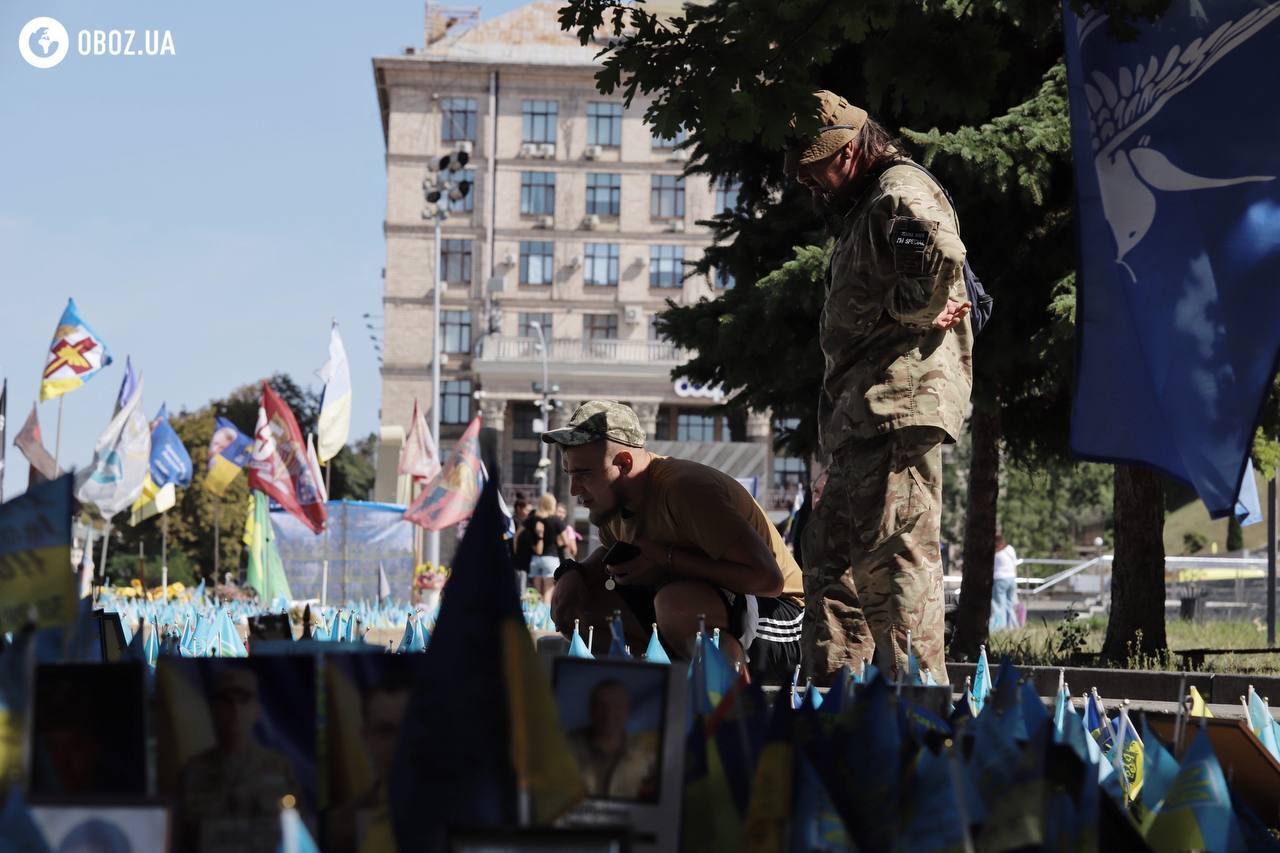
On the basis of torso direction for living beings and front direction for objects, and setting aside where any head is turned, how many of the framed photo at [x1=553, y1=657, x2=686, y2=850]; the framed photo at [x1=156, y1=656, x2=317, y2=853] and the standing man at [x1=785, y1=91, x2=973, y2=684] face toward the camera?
2

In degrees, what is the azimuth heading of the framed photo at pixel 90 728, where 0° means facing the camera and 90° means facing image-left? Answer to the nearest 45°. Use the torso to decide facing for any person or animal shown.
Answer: approximately 0°

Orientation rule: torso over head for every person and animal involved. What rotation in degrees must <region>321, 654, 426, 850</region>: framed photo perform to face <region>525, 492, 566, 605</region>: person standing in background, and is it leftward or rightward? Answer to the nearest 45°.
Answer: approximately 180°

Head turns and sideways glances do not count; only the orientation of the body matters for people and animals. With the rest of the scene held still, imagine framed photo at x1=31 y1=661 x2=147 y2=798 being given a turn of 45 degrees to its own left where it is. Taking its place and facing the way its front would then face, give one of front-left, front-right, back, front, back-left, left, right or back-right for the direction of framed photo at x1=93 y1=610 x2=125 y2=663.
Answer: back-left

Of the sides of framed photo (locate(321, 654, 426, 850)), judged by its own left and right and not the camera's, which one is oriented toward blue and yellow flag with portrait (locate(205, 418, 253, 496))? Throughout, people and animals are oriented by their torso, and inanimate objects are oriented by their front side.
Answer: back

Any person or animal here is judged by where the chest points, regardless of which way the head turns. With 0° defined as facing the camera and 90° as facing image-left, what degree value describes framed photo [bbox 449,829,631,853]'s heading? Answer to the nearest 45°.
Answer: approximately 0°

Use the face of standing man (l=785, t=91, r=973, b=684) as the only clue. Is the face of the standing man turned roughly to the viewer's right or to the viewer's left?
to the viewer's left

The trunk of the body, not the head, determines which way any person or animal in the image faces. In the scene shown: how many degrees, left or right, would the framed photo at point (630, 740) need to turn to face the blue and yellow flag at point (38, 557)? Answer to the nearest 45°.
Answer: approximately 90° to its right

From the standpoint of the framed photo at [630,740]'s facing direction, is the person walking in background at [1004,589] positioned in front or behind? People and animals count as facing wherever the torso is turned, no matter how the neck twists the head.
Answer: behind

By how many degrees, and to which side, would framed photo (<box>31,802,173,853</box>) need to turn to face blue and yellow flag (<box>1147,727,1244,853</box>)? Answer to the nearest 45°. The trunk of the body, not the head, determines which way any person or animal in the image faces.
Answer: approximately 90° to its left
